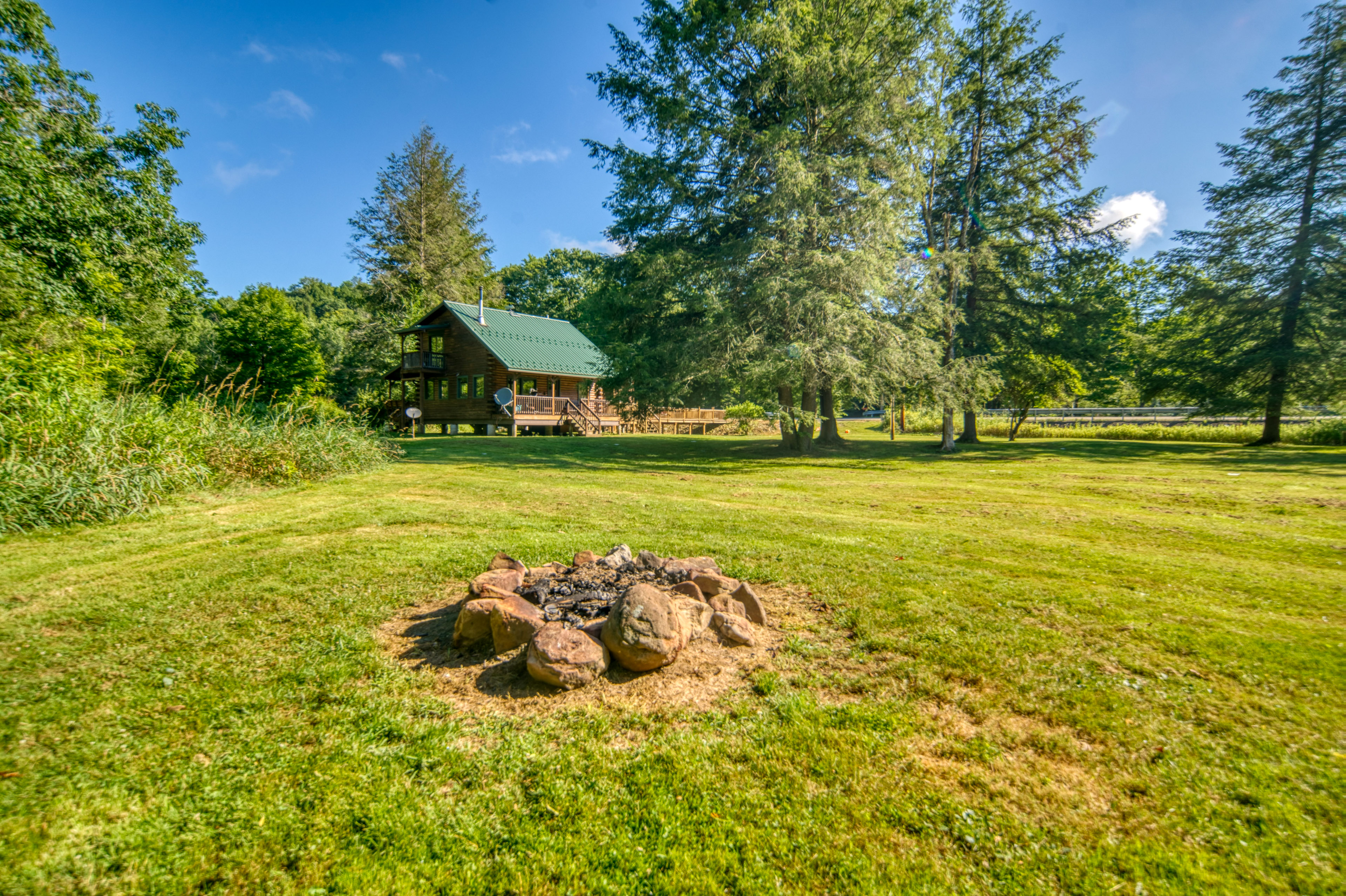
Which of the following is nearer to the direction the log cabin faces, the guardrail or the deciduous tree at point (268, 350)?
the guardrail

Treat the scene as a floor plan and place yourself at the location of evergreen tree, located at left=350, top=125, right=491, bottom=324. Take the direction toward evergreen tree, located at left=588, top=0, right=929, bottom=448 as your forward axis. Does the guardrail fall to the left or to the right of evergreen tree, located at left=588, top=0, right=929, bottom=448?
left

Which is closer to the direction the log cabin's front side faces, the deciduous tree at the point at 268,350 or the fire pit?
the fire pit

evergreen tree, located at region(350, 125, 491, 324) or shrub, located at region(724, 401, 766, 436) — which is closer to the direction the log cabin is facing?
the shrub

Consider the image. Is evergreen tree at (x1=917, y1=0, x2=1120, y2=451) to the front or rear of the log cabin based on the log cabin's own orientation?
to the front

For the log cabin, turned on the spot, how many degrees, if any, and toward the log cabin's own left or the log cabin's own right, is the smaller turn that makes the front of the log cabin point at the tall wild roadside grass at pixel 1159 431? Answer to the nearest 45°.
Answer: approximately 45° to the log cabin's own left

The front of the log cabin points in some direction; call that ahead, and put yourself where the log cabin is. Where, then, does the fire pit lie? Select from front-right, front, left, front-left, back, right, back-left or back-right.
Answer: front-right

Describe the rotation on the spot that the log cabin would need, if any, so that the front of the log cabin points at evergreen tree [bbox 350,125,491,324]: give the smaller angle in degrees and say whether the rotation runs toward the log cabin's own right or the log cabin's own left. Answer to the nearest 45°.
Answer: approximately 180°

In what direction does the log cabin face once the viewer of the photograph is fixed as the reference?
facing the viewer and to the right of the viewer
